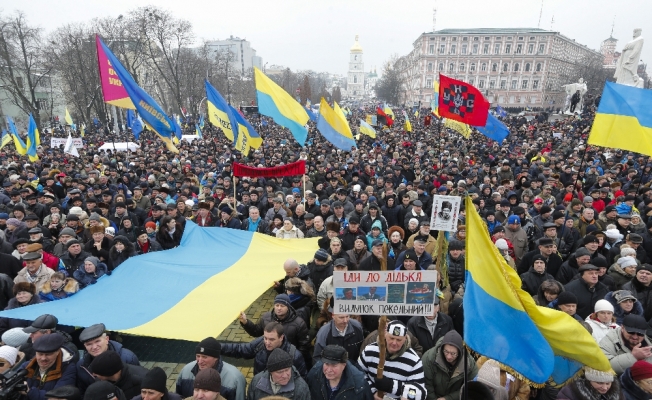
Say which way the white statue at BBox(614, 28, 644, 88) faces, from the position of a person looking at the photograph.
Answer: facing the viewer and to the left of the viewer

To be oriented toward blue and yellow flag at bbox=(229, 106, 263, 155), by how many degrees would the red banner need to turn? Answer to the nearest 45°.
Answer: approximately 180°

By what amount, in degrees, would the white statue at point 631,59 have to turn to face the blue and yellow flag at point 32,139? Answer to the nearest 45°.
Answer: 0° — it already faces it

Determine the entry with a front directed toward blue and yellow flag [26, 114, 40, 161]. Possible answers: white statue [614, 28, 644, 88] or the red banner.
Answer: the white statue

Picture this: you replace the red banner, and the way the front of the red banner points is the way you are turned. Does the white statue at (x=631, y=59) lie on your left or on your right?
on your left

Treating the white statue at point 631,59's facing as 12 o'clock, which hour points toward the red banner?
The red banner is roughly at 11 o'clock from the white statue.

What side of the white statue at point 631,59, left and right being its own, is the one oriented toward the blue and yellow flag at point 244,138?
front

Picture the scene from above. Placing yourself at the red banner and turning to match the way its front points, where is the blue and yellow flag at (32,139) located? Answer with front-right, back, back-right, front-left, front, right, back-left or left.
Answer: back-right

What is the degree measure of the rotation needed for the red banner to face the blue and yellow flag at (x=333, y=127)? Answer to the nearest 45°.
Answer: approximately 135° to its left

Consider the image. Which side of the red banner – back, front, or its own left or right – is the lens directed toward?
front

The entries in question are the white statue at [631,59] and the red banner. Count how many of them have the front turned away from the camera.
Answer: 0

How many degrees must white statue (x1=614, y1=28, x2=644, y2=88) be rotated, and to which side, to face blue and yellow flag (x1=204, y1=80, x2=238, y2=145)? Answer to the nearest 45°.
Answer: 0° — it already faces it
